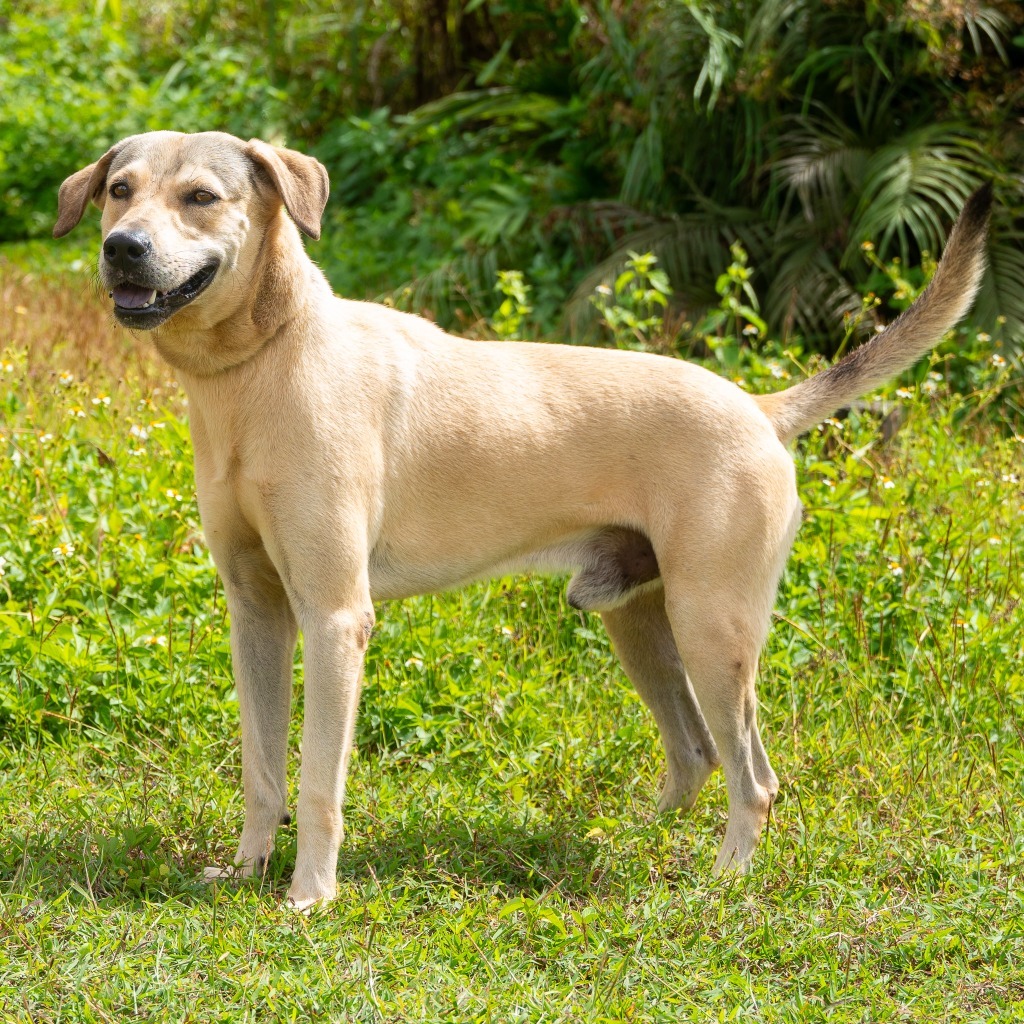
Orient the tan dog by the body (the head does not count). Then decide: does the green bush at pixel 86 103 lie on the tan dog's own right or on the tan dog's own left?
on the tan dog's own right

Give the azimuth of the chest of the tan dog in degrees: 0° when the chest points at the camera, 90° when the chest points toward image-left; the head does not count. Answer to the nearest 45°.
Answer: approximately 45°
